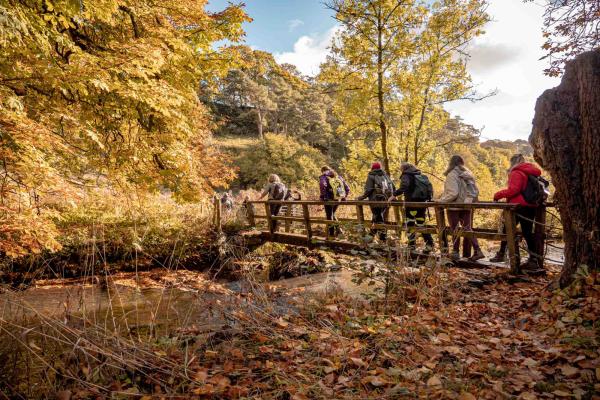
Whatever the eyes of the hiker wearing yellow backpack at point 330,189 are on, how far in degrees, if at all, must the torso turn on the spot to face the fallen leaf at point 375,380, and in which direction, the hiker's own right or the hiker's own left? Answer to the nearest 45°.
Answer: approximately 135° to the hiker's own left

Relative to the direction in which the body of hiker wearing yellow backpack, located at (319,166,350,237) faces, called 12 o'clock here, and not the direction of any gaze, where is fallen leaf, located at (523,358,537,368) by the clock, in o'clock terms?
The fallen leaf is roughly at 7 o'clock from the hiker wearing yellow backpack.

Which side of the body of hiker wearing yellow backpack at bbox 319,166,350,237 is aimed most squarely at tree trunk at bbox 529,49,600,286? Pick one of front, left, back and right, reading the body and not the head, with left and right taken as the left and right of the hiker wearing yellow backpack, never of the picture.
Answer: back

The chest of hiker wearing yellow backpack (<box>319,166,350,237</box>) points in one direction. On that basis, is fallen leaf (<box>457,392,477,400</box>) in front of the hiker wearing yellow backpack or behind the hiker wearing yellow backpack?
behind

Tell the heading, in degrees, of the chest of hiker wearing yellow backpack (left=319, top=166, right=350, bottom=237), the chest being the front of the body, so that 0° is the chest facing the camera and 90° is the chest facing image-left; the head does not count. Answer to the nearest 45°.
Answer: approximately 135°

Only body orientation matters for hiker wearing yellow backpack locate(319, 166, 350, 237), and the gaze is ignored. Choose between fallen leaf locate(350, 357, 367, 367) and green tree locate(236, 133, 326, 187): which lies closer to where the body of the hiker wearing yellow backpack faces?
the green tree

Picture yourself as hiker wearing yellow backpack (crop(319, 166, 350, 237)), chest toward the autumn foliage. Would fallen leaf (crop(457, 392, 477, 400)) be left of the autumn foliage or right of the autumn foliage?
left

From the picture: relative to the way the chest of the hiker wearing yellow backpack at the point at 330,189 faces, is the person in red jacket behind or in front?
behind

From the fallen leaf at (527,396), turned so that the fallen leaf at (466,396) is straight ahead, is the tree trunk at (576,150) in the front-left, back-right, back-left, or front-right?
back-right

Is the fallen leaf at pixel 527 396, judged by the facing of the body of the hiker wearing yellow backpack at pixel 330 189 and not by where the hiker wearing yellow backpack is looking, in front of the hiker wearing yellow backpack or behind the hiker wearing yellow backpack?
behind

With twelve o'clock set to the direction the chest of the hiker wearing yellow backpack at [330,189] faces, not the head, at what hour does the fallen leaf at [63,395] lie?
The fallen leaf is roughly at 8 o'clock from the hiker wearing yellow backpack.
